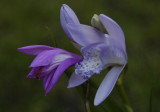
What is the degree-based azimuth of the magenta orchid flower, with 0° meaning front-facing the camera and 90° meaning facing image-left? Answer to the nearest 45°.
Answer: approximately 90°
